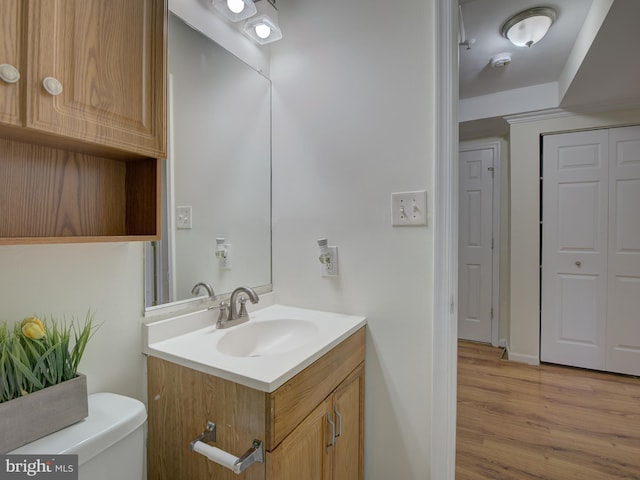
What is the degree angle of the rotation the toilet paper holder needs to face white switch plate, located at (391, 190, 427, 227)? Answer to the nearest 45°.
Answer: approximately 180°

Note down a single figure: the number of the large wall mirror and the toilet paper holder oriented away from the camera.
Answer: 0

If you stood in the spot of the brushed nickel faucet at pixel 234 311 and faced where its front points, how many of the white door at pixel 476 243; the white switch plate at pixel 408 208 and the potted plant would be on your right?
1

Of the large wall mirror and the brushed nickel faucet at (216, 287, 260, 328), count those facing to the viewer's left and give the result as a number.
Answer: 0

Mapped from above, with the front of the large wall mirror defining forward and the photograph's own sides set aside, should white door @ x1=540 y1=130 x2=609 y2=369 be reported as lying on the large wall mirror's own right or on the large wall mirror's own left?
on the large wall mirror's own left

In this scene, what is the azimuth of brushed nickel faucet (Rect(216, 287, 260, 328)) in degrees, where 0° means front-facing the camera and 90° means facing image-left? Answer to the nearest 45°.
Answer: approximately 315°
